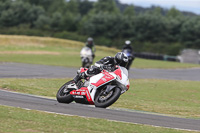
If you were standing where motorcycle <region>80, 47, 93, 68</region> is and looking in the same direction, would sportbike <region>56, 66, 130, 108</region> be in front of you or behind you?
in front

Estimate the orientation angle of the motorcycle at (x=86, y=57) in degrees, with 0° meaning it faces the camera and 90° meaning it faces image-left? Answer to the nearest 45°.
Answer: approximately 0°
